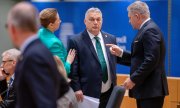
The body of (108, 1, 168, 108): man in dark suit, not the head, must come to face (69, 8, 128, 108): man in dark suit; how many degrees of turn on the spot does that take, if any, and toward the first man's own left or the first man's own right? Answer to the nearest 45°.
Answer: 0° — they already face them

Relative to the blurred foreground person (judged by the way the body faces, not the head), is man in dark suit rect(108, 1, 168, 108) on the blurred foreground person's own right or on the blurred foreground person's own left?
on the blurred foreground person's own right

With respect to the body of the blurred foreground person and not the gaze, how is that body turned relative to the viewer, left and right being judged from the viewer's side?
facing away from the viewer and to the left of the viewer

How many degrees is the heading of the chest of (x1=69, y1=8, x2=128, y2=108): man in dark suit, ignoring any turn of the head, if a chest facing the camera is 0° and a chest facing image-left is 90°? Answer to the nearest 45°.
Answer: approximately 315°

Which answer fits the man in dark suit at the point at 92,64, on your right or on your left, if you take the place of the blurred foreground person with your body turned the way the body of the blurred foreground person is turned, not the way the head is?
on your right

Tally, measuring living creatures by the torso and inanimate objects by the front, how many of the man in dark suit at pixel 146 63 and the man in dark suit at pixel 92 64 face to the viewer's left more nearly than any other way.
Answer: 1

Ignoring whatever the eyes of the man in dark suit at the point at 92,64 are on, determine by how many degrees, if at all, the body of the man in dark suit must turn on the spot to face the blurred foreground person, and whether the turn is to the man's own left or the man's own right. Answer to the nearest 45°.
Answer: approximately 45° to the man's own right

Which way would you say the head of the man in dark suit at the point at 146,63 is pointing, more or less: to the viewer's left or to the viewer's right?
to the viewer's left

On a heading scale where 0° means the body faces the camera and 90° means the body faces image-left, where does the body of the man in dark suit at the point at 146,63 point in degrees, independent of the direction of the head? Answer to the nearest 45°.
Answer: approximately 90°

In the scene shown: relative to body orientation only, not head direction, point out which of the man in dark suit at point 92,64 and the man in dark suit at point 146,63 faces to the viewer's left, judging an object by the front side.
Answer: the man in dark suit at point 146,63

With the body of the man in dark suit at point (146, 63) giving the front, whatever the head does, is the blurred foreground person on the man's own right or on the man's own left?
on the man's own left

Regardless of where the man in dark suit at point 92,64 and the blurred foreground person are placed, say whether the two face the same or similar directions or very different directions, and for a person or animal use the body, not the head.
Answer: very different directions

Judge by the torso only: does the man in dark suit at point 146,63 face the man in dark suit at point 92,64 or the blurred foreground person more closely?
the man in dark suit
